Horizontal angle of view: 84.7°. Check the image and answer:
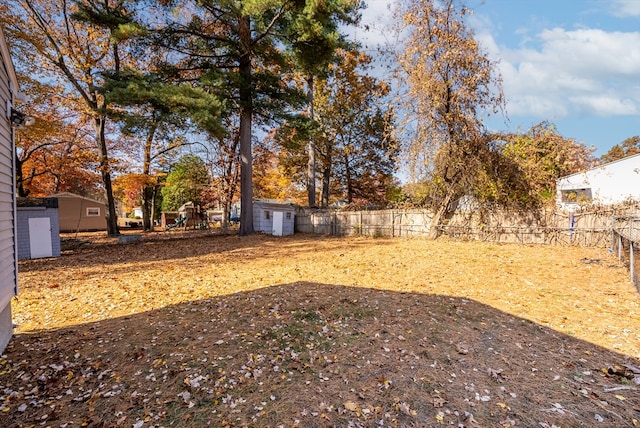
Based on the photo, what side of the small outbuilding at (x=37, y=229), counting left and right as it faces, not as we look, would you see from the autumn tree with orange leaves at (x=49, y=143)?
back

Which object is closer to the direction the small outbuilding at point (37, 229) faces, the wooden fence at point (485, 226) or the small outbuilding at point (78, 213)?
the wooden fence

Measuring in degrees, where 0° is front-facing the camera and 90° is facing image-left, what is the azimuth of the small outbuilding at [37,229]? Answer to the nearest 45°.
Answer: approximately 0°

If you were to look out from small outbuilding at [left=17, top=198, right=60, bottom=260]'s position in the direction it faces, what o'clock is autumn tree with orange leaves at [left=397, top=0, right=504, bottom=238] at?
The autumn tree with orange leaves is roughly at 10 o'clock from the small outbuilding.

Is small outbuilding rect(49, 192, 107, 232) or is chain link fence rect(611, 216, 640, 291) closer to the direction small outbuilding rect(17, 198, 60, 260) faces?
the chain link fence

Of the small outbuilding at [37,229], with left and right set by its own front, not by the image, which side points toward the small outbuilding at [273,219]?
left

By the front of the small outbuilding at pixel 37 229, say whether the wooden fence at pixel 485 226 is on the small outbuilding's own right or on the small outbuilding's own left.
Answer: on the small outbuilding's own left

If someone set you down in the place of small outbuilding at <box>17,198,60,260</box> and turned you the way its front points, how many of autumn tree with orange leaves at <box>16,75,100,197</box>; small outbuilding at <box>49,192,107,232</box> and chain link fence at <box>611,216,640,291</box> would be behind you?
2

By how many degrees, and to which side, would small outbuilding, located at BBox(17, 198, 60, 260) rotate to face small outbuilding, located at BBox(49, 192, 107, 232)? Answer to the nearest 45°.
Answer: approximately 180°

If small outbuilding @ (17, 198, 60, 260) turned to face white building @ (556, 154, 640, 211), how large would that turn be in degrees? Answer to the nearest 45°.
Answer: approximately 45° to its left
